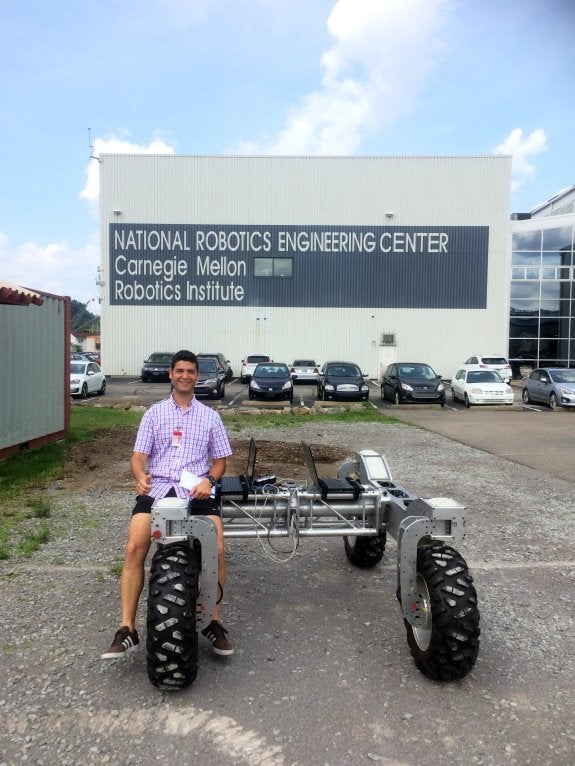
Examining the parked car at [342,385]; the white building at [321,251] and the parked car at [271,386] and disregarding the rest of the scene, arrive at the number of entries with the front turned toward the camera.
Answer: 3

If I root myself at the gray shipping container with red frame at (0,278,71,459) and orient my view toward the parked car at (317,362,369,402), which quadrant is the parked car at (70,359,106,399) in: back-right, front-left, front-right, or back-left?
front-left

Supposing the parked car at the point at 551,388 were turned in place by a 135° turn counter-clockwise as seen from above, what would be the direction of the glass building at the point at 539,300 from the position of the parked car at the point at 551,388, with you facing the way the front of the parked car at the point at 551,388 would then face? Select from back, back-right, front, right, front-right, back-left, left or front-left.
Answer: front

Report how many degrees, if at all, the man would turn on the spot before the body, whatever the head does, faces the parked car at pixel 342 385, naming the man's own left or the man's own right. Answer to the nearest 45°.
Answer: approximately 180°

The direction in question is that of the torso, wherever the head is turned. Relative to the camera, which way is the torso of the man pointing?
toward the camera

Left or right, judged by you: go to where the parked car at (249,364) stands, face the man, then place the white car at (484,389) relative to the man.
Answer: left

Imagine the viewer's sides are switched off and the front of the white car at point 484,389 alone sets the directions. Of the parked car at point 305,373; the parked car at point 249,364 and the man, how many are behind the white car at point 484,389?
2

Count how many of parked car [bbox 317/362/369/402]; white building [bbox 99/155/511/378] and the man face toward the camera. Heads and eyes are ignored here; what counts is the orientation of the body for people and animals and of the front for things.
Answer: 3

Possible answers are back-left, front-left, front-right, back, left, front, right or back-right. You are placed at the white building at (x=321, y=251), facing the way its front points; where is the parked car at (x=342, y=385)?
front

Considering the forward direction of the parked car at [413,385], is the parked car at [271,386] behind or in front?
behind

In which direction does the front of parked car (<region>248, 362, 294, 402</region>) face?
toward the camera

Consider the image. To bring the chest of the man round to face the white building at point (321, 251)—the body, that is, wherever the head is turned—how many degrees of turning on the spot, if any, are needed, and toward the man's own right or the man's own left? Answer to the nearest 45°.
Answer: approximately 180°

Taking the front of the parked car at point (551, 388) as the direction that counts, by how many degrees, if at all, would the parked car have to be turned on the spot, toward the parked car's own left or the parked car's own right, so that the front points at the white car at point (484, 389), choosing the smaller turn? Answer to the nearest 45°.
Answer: approximately 135° to the parked car's own right
